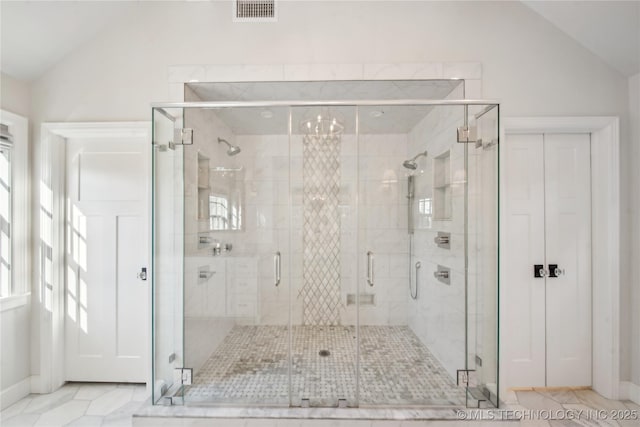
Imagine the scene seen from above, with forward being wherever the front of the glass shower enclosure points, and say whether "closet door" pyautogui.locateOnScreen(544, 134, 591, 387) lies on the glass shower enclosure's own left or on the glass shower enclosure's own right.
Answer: on the glass shower enclosure's own left

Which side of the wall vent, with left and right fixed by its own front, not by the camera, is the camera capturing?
front

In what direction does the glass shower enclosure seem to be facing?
toward the camera

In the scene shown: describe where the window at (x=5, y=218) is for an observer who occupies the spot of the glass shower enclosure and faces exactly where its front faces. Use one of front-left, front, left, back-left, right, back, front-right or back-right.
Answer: right

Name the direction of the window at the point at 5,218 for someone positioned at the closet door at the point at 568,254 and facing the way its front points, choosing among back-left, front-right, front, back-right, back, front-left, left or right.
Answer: front-right

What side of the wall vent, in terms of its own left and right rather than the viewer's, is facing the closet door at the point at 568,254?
left

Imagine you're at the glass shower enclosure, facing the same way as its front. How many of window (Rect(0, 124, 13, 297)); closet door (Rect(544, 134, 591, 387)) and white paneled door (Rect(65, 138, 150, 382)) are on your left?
1

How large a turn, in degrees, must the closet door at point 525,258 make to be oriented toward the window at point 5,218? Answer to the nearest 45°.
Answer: approximately 45° to its right

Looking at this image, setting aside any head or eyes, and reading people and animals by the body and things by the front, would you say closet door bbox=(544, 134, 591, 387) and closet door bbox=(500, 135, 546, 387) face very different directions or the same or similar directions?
same or similar directions

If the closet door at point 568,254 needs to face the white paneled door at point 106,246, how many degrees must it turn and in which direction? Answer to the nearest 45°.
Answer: approximately 45° to its right

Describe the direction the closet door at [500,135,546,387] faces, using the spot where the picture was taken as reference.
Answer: facing the viewer
